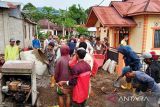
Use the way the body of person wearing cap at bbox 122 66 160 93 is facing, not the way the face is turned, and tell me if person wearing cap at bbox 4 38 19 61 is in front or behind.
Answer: in front

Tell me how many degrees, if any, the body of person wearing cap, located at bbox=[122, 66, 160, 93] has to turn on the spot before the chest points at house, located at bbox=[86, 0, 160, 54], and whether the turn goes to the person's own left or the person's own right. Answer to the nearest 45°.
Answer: approximately 90° to the person's own right

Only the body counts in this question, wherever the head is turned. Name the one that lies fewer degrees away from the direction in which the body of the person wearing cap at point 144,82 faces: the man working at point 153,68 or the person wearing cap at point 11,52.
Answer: the person wearing cap

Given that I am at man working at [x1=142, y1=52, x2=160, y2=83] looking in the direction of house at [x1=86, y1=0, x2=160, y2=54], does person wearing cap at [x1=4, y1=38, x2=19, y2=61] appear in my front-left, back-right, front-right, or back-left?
front-left

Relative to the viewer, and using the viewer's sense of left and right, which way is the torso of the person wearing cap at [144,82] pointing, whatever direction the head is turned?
facing to the left of the viewer

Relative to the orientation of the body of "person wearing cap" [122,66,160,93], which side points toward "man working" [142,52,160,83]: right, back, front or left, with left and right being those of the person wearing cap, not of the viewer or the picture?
right

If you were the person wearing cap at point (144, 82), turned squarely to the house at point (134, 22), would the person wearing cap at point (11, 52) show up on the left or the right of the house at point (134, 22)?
left

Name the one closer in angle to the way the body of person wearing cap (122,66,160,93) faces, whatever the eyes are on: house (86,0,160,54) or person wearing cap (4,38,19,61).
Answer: the person wearing cap
